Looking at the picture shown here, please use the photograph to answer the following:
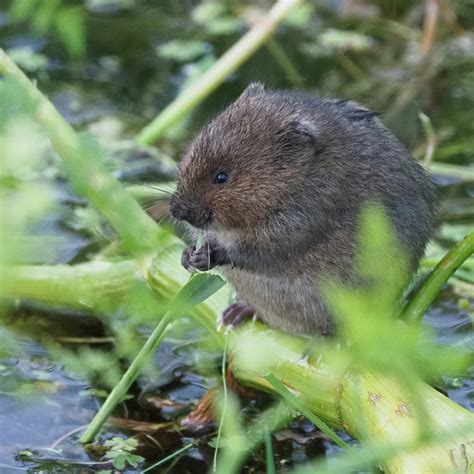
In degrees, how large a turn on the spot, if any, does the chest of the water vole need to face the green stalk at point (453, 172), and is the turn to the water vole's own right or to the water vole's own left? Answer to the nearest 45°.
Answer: approximately 135° to the water vole's own right

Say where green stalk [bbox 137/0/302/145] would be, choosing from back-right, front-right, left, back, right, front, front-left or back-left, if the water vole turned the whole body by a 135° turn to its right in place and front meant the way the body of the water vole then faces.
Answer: front-left

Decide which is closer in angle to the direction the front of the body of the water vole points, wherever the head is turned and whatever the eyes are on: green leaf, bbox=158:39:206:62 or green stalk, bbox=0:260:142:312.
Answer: the green stalk

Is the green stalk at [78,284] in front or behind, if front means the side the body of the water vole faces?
in front

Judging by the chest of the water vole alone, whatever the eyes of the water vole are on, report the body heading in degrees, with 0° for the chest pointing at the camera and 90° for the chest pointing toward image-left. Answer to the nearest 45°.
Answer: approximately 90°
